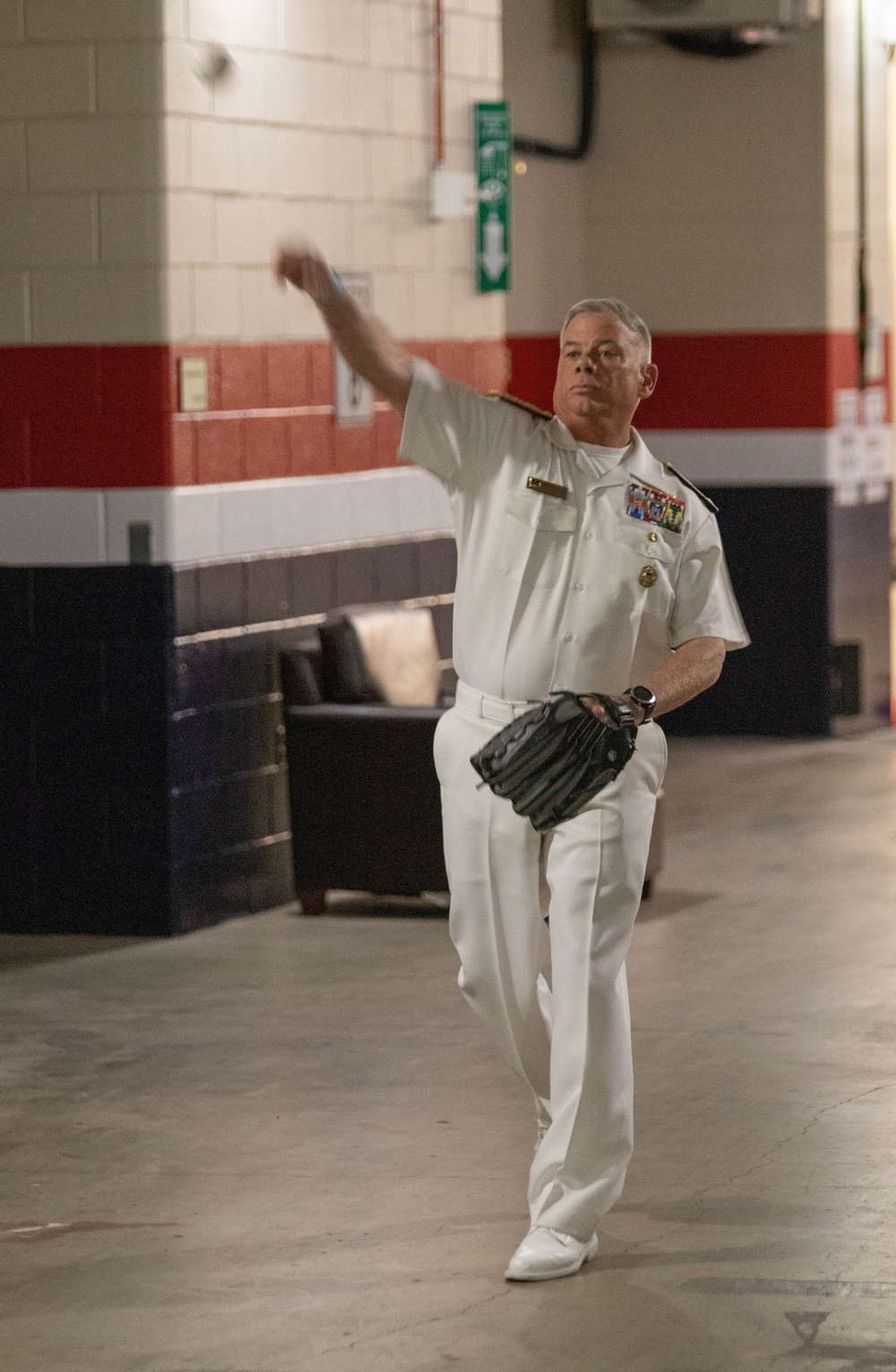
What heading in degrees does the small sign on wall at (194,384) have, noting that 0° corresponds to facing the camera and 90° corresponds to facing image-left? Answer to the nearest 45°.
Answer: approximately 315°

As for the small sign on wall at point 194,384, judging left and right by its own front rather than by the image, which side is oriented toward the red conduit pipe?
left

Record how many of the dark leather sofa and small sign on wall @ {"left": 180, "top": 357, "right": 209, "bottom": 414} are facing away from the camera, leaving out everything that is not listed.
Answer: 0

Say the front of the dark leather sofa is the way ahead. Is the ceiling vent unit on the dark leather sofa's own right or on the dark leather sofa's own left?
on the dark leather sofa's own left

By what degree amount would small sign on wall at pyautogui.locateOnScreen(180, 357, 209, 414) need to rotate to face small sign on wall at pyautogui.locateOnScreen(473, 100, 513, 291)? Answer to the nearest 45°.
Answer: approximately 90° to its left
